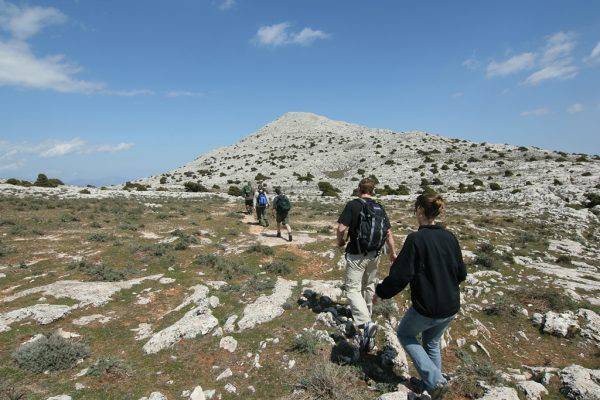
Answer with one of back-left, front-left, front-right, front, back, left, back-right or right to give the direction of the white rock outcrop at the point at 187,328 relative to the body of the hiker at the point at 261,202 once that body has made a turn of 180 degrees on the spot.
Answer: front

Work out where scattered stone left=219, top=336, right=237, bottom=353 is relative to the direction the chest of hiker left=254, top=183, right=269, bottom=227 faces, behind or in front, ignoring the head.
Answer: behind

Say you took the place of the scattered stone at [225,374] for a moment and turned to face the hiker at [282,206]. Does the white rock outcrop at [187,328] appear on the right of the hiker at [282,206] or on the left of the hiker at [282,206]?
left

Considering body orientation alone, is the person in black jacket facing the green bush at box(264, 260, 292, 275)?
yes

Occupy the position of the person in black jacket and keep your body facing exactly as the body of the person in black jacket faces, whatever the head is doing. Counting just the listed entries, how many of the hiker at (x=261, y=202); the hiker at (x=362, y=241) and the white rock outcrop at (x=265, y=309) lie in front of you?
3

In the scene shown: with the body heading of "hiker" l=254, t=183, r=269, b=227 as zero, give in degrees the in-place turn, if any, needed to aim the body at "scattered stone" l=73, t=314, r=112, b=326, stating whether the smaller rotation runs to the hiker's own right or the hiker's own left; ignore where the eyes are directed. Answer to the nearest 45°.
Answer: approximately 135° to the hiker's own left

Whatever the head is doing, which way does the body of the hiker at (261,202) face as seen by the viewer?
away from the camera

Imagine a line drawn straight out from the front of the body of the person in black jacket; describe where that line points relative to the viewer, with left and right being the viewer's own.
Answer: facing away from the viewer and to the left of the viewer

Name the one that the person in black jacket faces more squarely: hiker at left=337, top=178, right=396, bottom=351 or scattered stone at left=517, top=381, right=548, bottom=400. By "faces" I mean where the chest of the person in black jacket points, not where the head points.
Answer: the hiker

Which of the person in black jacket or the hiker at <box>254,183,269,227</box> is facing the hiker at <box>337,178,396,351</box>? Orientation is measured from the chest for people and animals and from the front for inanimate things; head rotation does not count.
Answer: the person in black jacket

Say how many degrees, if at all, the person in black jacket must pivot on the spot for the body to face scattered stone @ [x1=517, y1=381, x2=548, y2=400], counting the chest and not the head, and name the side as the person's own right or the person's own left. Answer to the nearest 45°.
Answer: approximately 90° to the person's own right
